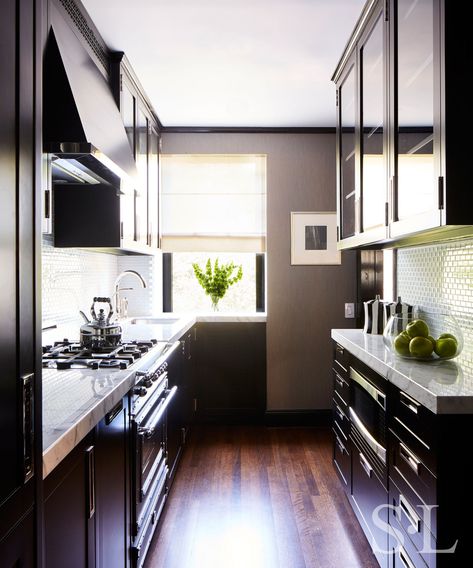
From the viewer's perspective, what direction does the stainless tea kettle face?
to the viewer's left

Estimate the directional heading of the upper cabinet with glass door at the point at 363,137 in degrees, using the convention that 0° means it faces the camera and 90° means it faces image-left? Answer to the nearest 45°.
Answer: approximately 90°

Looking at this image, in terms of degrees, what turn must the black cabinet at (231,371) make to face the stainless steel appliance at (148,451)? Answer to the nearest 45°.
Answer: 0° — it already faces it

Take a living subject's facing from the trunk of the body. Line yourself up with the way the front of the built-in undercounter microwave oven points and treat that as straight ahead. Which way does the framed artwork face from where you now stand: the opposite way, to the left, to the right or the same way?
to the left

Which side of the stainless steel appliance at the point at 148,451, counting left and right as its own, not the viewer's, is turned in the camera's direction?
right

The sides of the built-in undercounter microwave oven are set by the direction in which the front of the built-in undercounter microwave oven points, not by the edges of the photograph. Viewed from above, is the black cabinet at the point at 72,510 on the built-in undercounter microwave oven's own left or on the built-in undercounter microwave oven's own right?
on the built-in undercounter microwave oven's own left

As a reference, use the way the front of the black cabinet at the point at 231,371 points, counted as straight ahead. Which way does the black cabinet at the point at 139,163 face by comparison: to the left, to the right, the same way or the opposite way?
to the left

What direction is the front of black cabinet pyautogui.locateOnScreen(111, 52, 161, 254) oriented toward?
to the viewer's right

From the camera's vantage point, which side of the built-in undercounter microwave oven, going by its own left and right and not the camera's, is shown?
left
